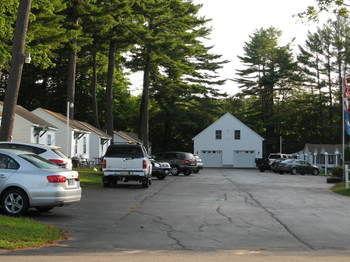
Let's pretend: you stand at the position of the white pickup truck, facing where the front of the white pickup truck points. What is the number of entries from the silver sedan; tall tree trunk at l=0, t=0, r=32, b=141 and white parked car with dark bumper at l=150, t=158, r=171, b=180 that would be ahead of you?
1

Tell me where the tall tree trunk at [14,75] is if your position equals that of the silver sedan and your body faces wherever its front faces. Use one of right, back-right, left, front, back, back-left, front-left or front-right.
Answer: front-right

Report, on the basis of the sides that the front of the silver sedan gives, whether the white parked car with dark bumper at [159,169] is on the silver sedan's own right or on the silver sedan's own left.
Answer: on the silver sedan's own right

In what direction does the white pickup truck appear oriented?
away from the camera

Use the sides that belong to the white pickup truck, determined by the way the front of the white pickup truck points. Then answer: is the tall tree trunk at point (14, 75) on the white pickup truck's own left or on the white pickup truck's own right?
on the white pickup truck's own left

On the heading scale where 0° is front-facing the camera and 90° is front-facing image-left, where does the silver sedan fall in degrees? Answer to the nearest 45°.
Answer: approximately 135°
